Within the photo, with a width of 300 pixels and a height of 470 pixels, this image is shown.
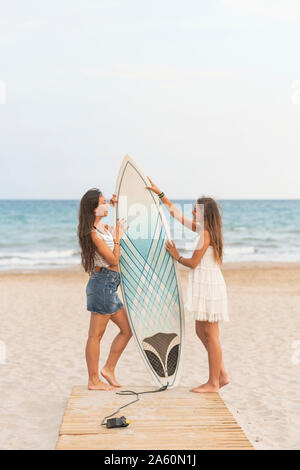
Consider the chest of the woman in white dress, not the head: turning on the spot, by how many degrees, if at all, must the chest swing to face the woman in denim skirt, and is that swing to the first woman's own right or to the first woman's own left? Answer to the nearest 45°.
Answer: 0° — they already face them

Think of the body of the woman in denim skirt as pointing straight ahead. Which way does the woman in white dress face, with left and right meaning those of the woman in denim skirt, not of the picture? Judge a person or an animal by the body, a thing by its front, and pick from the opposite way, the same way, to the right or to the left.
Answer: the opposite way

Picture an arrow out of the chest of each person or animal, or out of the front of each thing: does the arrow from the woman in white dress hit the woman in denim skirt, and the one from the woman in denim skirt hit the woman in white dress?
yes

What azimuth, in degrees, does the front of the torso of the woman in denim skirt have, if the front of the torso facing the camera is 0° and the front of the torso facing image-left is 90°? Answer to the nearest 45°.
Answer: approximately 270°

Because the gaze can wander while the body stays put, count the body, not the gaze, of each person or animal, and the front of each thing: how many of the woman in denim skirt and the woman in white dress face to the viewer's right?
1

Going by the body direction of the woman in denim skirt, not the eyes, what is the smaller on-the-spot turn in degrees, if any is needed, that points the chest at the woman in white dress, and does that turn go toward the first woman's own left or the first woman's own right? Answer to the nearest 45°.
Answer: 0° — they already face them

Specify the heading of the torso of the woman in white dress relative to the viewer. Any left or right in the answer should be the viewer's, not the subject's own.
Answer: facing to the left of the viewer

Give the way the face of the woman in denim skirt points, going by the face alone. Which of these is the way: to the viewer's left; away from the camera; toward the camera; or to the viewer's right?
to the viewer's right
